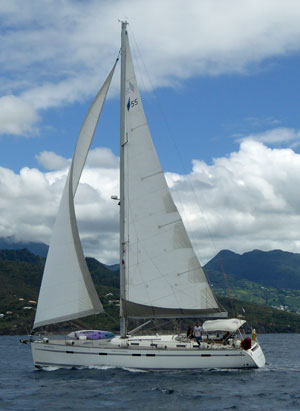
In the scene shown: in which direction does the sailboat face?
to the viewer's left
